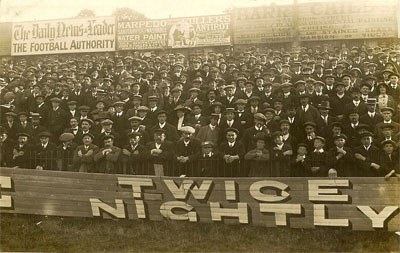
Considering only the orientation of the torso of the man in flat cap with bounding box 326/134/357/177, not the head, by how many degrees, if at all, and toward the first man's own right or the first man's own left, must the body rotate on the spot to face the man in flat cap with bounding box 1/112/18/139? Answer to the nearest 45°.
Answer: approximately 90° to the first man's own right

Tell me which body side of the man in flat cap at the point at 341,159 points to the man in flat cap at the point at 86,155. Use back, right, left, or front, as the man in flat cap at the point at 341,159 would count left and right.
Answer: right

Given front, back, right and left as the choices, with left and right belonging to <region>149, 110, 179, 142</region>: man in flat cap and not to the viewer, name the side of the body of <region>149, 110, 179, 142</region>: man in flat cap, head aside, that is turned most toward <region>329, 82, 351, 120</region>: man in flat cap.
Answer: left

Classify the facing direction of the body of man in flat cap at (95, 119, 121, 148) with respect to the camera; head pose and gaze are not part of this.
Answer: toward the camera

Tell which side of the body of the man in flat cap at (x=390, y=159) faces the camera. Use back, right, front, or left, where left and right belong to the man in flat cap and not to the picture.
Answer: front

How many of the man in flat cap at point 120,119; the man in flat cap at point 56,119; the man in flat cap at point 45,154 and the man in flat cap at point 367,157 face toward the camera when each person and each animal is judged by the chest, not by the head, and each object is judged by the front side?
4

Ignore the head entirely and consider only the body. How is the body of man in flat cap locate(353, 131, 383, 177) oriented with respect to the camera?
toward the camera

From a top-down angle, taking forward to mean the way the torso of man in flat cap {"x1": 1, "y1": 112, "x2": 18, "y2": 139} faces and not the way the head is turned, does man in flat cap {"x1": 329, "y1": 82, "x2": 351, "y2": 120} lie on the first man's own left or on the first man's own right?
on the first man's own left

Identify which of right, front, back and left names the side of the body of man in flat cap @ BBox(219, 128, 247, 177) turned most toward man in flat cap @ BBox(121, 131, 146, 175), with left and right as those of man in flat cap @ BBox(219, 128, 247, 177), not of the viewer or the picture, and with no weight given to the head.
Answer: right
